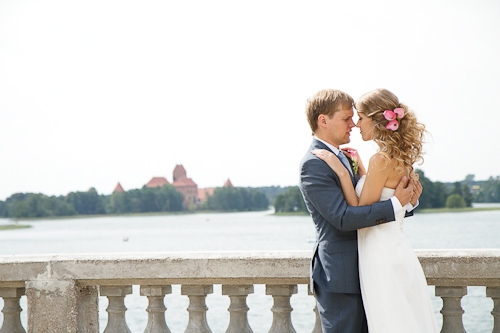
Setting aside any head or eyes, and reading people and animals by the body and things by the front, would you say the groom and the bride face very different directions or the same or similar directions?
very different directions

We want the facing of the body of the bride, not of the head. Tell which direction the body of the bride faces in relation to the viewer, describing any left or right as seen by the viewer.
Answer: facing to the left of the viewer

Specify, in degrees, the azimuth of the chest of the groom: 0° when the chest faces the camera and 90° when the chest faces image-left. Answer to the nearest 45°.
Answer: approximately 270°

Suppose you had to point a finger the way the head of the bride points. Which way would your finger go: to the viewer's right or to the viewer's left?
to the viewer's left

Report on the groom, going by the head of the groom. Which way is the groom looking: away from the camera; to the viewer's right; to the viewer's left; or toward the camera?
to the viewer's right

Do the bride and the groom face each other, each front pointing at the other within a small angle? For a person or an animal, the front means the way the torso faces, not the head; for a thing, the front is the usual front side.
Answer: yes
